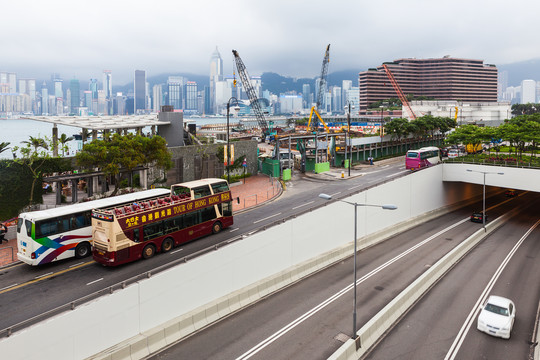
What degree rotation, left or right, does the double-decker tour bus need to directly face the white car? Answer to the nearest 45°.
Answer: approximately 90° to its right

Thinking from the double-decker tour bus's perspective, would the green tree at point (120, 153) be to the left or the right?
on its left

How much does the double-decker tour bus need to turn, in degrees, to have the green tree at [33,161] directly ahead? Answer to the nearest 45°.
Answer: approximately 90° to its left

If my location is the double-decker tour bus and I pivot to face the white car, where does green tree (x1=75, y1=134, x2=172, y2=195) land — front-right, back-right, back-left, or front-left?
back-left

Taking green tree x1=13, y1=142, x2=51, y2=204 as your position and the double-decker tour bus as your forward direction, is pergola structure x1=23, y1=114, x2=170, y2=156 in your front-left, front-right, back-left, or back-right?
back-left

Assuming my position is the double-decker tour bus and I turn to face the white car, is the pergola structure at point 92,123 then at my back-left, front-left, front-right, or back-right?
back-left

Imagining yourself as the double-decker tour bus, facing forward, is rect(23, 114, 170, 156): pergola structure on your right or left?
on your left

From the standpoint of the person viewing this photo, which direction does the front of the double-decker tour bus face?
facing away from the viewer and to the right of the viewer
